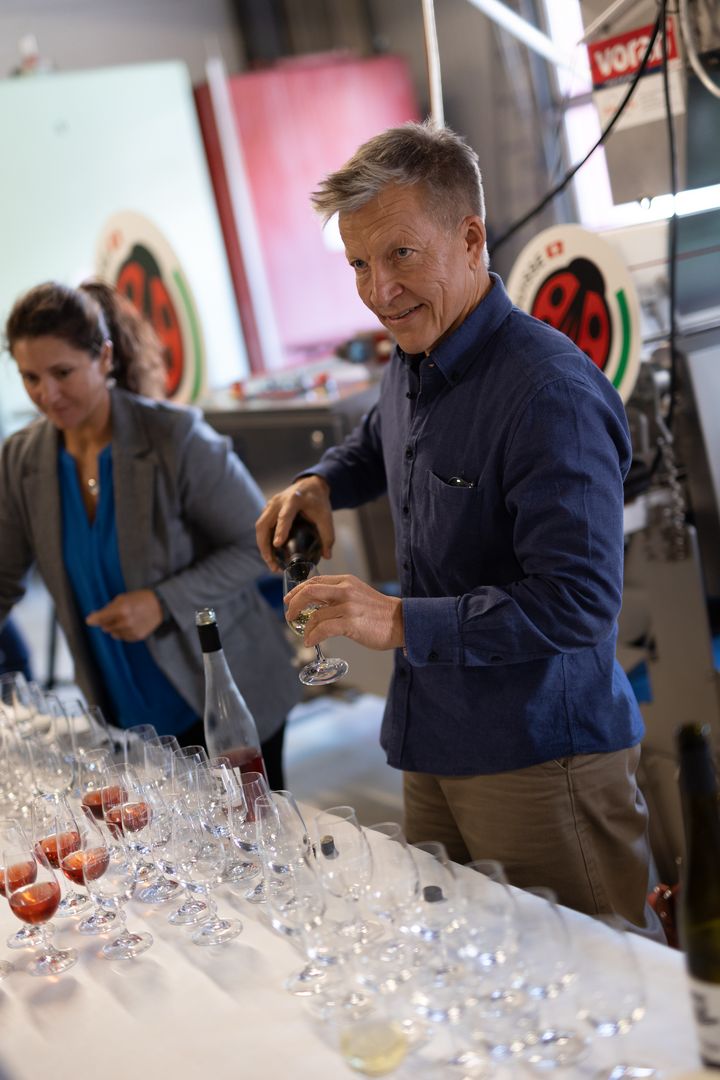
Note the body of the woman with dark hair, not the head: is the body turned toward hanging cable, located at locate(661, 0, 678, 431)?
no

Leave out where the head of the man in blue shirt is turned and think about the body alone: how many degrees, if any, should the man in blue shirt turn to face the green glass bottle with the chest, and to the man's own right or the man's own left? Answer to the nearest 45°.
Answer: approximately 45° to the man's own left

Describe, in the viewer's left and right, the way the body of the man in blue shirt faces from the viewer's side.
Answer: facing the viewer and to the left of the viewer

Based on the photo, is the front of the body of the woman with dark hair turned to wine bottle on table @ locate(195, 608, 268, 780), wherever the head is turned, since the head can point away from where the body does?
no

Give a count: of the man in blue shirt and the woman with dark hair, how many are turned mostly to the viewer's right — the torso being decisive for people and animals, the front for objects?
0

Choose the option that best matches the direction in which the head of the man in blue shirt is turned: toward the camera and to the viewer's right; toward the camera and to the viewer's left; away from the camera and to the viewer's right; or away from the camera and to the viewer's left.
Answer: toward the camera and to the viewer's left

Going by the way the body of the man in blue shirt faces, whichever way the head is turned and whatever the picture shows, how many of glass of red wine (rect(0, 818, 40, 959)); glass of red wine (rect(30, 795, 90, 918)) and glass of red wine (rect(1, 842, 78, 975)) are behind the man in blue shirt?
0

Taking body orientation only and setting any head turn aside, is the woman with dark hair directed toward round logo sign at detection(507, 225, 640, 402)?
no

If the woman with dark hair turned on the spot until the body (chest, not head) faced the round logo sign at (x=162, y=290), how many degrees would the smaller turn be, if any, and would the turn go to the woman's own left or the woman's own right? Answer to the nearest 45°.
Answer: approximately 135° to the woman's own right

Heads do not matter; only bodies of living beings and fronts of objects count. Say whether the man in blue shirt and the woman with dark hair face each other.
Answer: no

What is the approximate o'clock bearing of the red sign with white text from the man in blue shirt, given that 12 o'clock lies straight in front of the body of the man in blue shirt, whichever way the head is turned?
The red sign with white text is roughly at 5 o'clock from the man in blue shirt.
